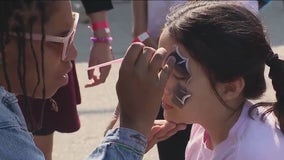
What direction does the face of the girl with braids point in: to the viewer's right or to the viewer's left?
to the viewer's right

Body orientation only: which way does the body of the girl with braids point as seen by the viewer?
to the viewer's right
